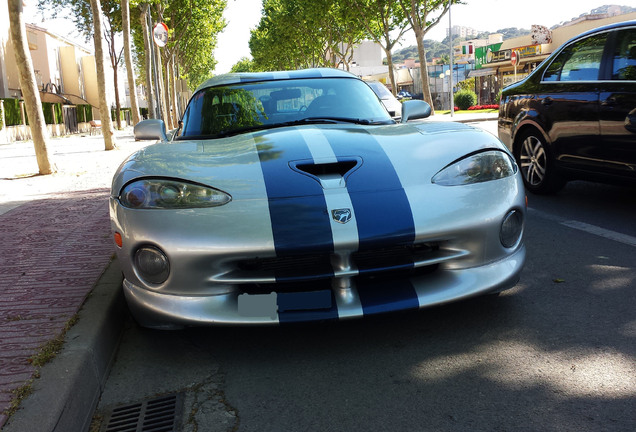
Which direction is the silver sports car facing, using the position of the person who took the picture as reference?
facing the viewer

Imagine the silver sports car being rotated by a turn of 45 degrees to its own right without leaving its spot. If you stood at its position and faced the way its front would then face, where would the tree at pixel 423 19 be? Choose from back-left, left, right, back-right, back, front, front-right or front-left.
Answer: back-right

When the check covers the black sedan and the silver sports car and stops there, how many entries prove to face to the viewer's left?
0

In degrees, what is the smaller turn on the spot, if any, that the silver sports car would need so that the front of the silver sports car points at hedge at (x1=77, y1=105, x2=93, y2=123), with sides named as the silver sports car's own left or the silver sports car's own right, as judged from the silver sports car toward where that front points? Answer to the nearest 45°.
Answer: approximately 180°

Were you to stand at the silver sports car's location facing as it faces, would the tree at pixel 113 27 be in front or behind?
behind
